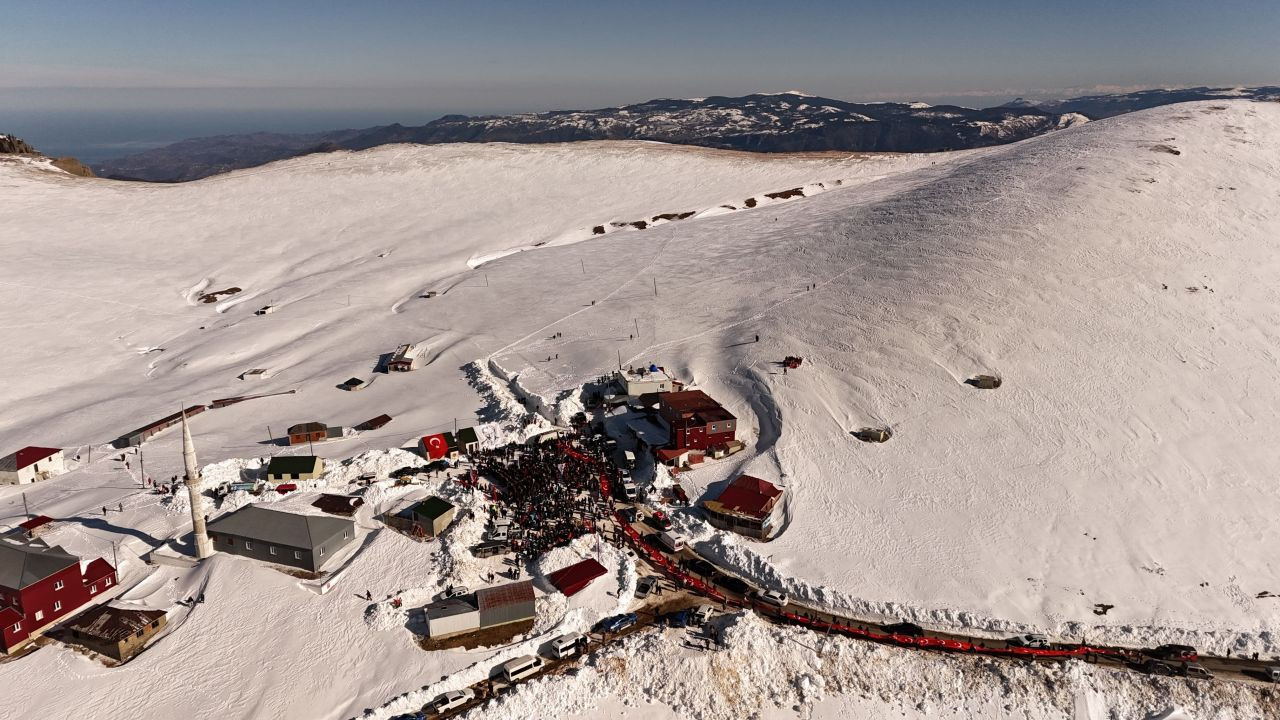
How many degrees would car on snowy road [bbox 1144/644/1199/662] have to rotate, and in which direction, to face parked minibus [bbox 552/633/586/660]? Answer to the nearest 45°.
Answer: approximately 45° to its left

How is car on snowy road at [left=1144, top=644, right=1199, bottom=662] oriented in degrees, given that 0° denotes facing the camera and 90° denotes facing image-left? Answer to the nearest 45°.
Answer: approximately 90°

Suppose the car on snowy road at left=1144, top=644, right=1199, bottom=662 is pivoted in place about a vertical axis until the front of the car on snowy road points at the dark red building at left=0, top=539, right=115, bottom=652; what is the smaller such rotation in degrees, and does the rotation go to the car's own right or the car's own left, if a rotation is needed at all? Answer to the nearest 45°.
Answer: approximately 45° to the car's own left

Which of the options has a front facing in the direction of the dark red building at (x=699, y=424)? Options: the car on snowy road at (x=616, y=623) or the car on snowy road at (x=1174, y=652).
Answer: the car on snowy road at (x=1174, y=652)
